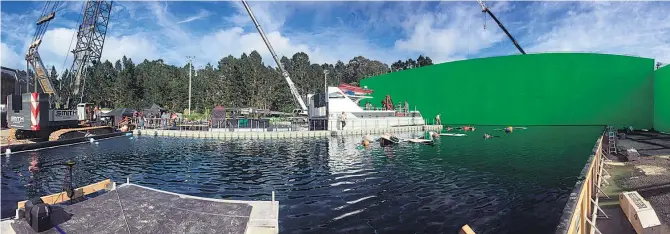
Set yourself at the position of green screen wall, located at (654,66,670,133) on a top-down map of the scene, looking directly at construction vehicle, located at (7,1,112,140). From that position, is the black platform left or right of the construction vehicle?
left

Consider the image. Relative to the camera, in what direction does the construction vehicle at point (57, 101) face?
facing away from the viewer and to the right of the viewer

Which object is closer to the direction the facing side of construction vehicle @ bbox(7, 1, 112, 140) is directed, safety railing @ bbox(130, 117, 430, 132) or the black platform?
the safety railing

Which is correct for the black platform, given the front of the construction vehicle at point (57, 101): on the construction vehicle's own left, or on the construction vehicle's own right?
on the construction vehicle's own right
